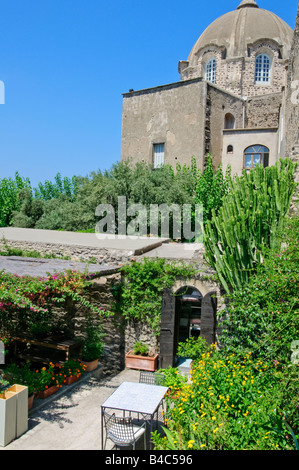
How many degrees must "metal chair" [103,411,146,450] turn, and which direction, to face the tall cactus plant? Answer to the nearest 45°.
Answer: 0° — it already faces it

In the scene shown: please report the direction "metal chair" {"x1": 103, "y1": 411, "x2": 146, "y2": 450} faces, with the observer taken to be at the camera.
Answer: facing away from the viewer and to the right of the viewer

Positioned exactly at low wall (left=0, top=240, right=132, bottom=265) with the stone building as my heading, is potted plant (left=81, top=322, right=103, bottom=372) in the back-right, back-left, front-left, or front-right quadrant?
back-right

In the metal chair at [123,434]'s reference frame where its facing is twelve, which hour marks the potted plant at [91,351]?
The potted plant is roughly at 10 o'clock from the metal chair.

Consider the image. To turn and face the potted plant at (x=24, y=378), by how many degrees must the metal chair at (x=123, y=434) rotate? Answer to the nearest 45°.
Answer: approximately 90° to its left

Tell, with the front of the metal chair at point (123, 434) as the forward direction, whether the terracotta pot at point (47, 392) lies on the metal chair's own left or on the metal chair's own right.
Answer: on the metal chair's own left

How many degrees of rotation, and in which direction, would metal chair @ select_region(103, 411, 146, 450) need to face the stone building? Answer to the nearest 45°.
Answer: approximately 45° to its left

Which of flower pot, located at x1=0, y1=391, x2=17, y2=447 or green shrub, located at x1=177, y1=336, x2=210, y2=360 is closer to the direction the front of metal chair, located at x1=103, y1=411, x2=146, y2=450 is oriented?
the green shrub

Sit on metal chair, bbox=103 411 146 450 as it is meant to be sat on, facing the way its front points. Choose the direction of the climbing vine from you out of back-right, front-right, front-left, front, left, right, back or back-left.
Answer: front-left

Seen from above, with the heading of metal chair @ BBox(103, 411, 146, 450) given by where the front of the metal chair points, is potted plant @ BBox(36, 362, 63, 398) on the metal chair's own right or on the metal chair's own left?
on the metal chair's own left

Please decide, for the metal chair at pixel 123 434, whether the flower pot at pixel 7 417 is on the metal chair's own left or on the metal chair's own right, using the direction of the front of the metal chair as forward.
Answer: on the metal chair's own left
